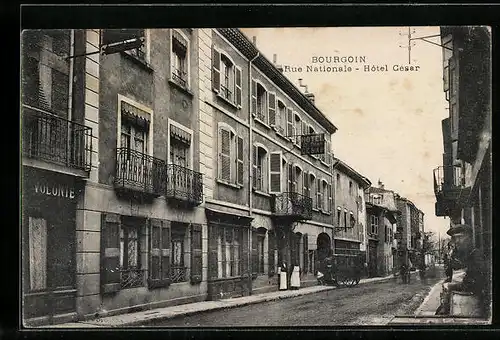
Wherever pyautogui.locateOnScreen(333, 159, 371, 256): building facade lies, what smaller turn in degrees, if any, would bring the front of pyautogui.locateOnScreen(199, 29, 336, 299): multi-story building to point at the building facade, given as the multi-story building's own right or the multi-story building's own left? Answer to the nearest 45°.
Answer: approximately 90° to the multi-story building's own left

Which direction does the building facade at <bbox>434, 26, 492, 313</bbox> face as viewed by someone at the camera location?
facing to the left of the viewer

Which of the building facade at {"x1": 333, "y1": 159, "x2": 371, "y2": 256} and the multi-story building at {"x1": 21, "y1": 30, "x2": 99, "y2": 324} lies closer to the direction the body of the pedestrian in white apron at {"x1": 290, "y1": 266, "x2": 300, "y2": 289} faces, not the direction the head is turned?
the multi-story building

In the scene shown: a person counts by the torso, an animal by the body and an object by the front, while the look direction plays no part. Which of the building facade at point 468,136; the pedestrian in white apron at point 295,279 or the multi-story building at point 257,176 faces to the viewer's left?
the building facade

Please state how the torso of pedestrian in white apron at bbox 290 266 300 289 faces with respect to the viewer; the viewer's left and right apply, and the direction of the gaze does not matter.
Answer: facing the viewer

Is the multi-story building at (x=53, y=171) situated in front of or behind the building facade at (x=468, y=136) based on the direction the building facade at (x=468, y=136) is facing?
in front

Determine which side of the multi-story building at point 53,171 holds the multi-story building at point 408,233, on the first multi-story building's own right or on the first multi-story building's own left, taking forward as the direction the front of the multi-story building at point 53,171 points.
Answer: on the first multi-story building's own left

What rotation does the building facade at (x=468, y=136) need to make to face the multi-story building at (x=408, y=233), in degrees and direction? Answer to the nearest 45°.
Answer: approximately 45° to its right

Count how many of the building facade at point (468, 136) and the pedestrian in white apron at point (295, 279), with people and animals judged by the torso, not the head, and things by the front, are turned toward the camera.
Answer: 1

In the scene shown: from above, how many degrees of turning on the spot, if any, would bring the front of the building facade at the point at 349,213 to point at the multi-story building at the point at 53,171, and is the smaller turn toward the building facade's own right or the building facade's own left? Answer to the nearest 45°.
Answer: approximately 90° to the building facade's own right
